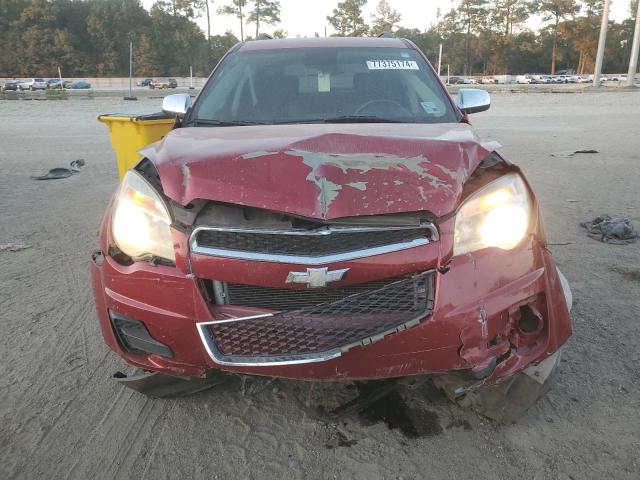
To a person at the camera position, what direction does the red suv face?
facing the viewer

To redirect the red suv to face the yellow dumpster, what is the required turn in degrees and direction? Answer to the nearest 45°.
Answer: approximately 135° to its right
